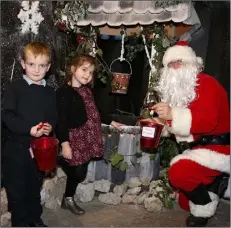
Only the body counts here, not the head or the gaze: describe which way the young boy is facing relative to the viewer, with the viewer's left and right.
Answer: facing the viewer and to the right of the viewer

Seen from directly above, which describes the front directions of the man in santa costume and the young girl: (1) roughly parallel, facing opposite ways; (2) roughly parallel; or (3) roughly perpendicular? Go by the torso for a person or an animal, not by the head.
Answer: roughly perpendicular

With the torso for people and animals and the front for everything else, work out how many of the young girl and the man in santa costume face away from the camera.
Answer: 0

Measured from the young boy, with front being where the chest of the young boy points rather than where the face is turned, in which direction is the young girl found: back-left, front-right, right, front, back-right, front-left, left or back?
left

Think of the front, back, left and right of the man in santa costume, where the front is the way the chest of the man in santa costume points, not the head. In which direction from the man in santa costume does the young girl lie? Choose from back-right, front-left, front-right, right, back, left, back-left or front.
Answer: front-right

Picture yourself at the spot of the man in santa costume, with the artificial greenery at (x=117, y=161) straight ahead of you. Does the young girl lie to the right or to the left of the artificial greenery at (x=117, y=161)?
left

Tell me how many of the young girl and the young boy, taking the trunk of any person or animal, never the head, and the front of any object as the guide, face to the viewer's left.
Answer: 0

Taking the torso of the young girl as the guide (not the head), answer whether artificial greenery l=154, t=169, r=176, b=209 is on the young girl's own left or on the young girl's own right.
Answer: on the young girl's own left

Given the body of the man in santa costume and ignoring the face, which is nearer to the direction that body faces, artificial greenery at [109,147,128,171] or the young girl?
the young girl
